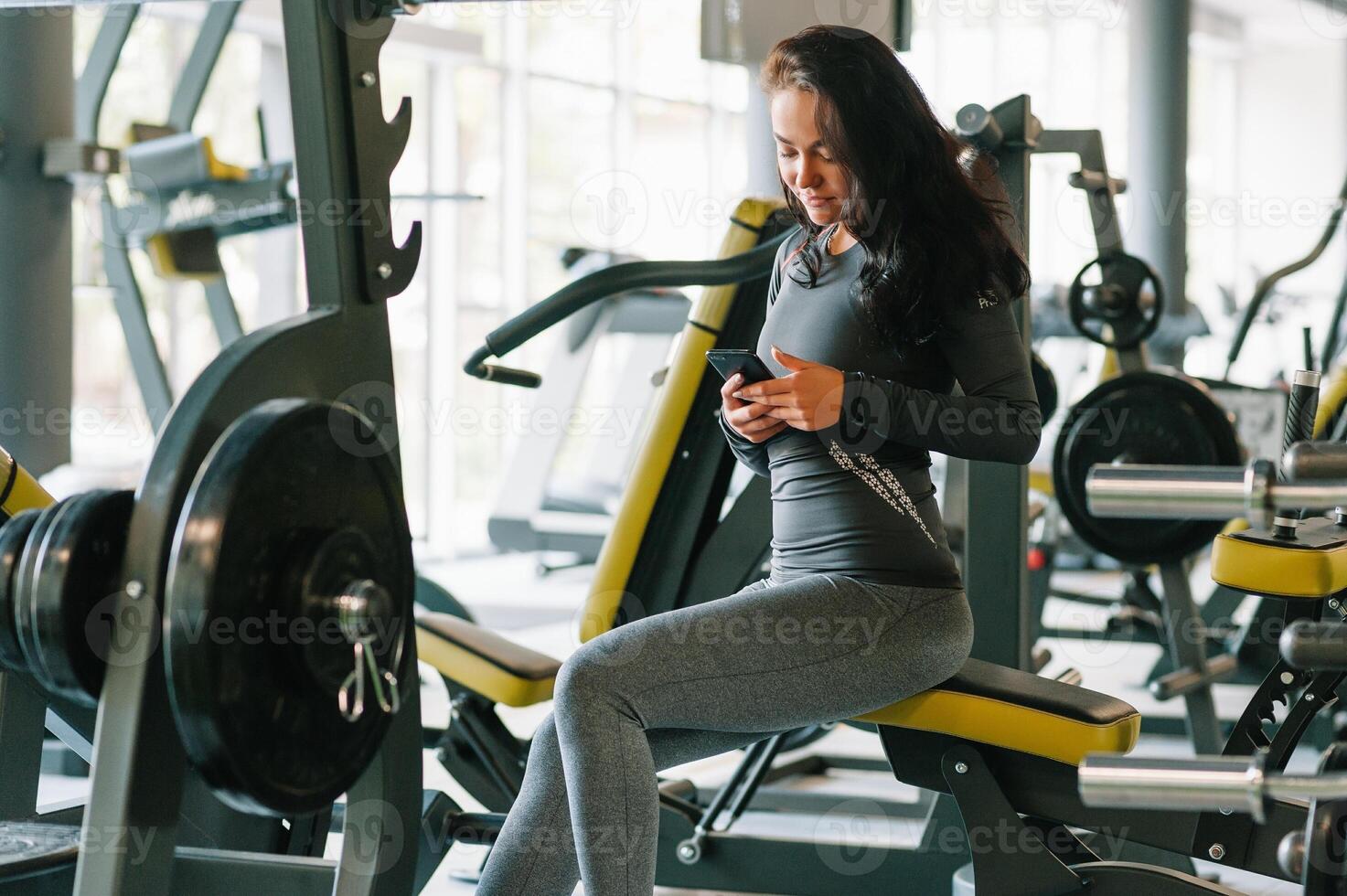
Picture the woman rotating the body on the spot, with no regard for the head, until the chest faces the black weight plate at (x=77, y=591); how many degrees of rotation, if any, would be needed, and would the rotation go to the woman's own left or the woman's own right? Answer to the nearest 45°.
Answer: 0° — they already face it

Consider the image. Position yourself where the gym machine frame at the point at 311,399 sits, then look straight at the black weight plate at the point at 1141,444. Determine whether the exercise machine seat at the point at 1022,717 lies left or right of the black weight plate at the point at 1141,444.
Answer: right

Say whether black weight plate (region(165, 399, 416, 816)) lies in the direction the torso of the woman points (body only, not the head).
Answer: yes

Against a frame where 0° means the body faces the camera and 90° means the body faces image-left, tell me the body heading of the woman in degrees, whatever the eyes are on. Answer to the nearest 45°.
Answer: approximately 45°
